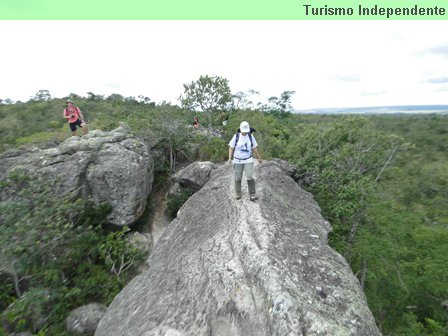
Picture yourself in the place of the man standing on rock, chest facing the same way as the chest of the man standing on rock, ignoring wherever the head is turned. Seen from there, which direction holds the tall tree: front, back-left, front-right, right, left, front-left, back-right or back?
back

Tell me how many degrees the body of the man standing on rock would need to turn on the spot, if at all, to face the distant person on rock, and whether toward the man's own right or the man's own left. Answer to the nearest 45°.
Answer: approximately 180°

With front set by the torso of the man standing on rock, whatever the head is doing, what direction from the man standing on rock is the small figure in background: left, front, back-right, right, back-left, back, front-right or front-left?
back-right

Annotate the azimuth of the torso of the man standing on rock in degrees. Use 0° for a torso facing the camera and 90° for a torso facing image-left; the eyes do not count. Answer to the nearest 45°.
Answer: approximately 0°

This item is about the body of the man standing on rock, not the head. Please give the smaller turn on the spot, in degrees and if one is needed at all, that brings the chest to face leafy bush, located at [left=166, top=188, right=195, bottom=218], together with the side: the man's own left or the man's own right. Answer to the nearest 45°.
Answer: approximately 135° to the man's own right

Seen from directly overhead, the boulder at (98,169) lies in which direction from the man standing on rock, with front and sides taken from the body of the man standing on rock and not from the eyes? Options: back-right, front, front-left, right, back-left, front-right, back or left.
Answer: back-right
